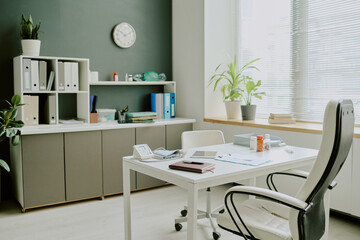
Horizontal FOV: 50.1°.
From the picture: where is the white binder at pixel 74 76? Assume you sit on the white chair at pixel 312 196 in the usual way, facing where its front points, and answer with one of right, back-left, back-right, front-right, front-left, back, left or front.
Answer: front

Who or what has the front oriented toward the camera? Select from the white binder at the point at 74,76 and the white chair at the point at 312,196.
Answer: the white binder

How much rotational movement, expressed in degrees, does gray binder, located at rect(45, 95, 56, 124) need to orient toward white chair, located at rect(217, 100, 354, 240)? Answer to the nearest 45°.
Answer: approximately 45° to its left

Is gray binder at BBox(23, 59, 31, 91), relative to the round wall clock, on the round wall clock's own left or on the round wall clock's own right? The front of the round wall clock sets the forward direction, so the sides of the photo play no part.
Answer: on the round wall clock's own right

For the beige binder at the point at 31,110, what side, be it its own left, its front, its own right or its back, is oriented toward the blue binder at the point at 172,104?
left

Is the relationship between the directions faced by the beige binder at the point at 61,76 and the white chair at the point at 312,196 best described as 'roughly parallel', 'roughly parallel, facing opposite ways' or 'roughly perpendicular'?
roughly parallel, facing opposite ways

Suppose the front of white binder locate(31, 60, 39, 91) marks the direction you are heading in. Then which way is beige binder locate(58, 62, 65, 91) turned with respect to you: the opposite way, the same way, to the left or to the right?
the same way

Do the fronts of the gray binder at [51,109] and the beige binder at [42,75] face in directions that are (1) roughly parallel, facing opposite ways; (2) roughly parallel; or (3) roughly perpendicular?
roughly parallel

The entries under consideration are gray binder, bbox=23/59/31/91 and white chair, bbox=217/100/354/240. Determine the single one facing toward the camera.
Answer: the gray binder

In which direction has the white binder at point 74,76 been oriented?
toward the camera

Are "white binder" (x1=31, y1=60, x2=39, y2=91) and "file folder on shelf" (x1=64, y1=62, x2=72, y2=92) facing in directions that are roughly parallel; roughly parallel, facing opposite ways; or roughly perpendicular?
roughly parallel

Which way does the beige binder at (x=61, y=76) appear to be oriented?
toward the camera

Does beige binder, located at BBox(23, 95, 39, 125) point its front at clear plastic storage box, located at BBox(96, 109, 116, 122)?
no

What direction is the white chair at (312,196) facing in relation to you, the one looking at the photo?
facing away from the viewer and to the left of the viewer

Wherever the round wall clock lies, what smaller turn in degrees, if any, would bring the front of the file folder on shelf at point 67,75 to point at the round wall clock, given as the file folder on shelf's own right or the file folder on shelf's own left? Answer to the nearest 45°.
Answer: approximately 135° to the file folder on shelf's own left

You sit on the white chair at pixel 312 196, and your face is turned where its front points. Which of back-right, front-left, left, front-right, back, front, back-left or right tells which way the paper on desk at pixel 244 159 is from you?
front

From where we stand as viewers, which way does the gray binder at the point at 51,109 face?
facing the viewer
